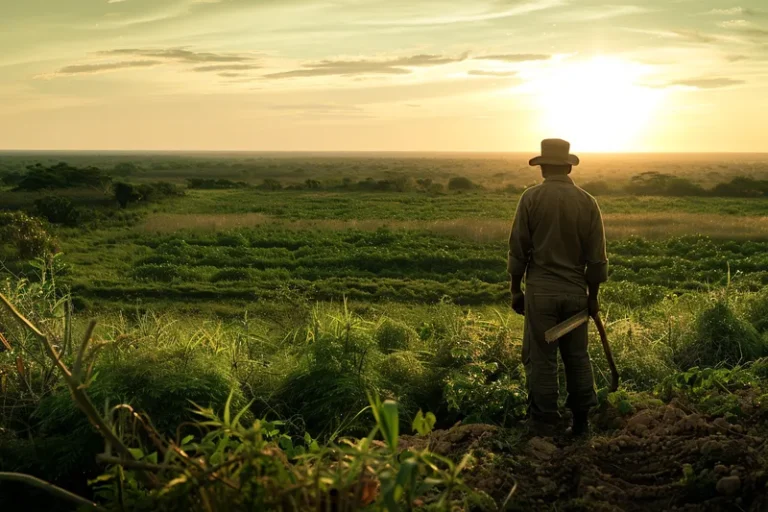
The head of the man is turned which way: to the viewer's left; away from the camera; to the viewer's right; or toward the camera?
away from the camera

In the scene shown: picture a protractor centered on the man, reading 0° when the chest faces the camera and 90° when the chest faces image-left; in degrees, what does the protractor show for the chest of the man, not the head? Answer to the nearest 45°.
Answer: approximately 180°

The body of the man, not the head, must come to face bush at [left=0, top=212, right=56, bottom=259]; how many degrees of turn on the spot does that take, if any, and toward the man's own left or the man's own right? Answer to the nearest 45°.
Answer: approximately 45° to the man's own left

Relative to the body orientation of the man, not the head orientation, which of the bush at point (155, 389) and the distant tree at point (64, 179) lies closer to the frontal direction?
the distant tree

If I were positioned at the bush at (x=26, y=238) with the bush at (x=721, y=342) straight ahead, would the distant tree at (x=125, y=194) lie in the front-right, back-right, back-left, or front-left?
back-left

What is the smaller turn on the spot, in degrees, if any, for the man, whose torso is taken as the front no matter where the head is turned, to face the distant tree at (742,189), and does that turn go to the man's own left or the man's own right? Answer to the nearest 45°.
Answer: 0° — they already face it
